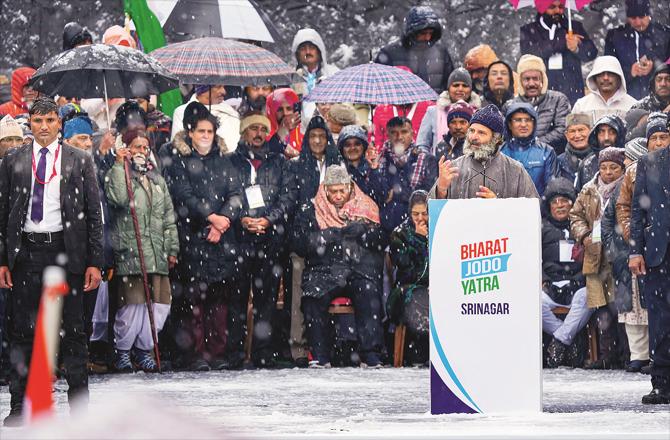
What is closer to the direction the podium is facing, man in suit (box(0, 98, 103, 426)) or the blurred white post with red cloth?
the blurred white post with red cloth

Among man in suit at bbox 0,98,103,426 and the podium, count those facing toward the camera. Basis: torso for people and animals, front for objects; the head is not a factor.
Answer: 2

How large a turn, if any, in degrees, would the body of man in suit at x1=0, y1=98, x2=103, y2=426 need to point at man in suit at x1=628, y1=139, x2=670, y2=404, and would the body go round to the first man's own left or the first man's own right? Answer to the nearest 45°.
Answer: approximately 90° to the first man's own left

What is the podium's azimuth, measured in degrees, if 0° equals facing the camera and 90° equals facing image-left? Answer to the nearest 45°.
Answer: approximately 0°
